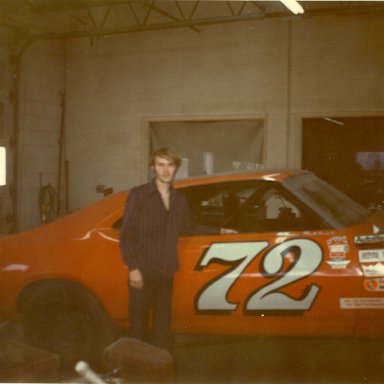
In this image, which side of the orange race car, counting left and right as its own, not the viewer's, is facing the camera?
right
